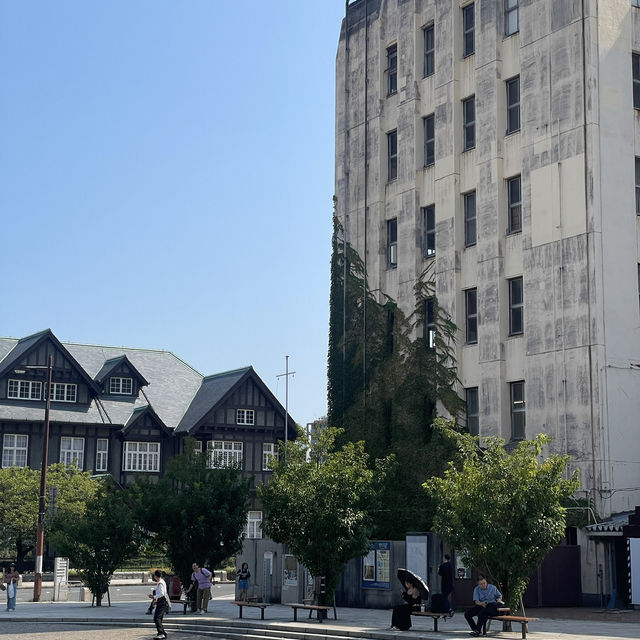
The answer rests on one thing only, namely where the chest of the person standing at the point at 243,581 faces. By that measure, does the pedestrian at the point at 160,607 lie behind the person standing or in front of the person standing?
in front

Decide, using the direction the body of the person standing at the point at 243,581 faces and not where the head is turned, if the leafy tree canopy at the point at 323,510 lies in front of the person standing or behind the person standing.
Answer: in front

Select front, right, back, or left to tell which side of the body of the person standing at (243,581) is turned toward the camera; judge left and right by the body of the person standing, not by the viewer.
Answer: front

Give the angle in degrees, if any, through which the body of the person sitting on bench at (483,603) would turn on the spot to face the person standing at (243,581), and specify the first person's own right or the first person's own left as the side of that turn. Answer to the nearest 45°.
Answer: approximately 90° to the first person's own right

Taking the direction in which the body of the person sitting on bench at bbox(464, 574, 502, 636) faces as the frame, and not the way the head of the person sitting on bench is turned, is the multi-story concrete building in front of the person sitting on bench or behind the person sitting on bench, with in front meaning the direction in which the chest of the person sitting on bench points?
behind

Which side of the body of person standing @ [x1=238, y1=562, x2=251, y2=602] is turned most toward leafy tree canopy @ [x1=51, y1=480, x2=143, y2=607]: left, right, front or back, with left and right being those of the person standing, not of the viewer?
right

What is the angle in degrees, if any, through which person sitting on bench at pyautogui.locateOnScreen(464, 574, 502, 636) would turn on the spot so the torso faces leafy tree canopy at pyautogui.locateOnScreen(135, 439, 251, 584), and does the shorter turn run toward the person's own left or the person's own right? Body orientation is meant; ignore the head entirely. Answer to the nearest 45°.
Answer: approximately 90° to the person's own right

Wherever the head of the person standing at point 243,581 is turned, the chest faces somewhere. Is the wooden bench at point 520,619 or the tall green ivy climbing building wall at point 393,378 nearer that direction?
the wooden bench

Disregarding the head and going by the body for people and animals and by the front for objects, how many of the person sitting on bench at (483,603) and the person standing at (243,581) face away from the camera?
0

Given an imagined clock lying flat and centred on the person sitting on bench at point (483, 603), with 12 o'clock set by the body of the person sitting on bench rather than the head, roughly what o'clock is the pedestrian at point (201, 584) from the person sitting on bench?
The pedestrian is roughly at 3 o'clock from the person sitting on bench.

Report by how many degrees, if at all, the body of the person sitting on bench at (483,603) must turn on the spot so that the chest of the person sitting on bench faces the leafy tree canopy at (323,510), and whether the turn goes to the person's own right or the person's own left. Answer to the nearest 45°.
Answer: approximately 90° to the person's own right

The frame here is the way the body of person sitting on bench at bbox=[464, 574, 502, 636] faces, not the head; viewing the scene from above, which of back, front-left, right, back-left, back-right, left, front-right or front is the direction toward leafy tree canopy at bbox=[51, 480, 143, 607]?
right

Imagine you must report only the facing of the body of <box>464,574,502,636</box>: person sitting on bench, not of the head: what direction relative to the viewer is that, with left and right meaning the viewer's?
facing the viewer and to the left of the viewer

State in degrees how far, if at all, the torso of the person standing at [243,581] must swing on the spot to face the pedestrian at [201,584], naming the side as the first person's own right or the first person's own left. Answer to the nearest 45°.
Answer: approximately 45° to the first person's own right

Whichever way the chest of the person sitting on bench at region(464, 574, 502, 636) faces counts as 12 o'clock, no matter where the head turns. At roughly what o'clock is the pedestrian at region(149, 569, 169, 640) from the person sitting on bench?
The pedestrian is roughly at 2 o'clock from the person sitting on bench.
